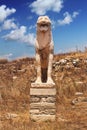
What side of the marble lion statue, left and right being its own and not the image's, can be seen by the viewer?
front
